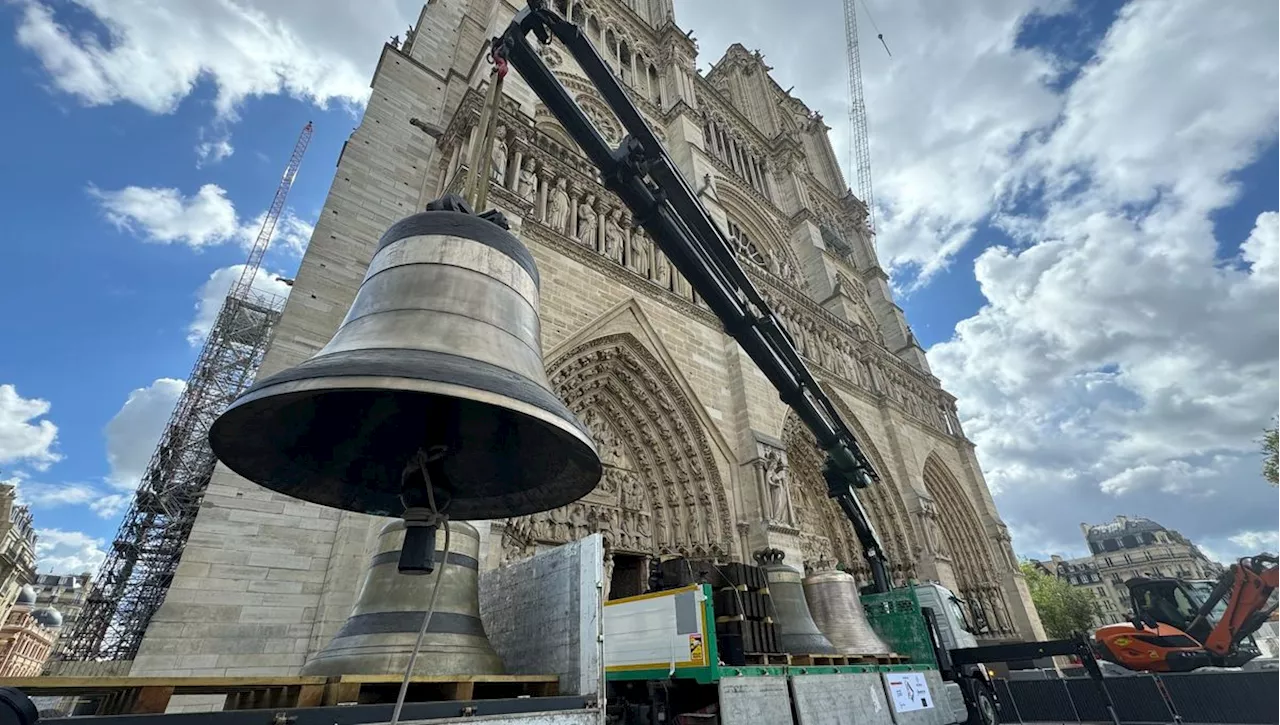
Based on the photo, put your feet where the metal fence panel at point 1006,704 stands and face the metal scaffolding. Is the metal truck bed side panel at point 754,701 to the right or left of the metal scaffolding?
left

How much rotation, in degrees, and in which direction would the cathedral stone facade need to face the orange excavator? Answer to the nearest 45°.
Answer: approximately 45° to its left

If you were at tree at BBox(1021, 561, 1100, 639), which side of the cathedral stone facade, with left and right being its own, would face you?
left

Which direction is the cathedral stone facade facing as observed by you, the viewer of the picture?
facing the viewer and to the right of the viewer

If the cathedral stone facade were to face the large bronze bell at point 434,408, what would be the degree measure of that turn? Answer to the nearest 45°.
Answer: approximately 45° to its right
